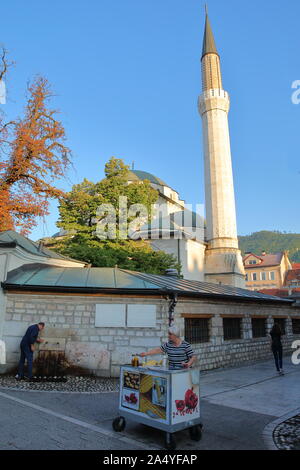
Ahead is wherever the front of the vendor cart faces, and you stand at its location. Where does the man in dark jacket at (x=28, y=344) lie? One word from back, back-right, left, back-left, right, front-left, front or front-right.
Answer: right

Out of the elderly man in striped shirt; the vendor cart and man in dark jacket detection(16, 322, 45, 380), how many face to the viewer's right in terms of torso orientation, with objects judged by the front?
1

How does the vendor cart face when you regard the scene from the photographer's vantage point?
facing the viewer and to the left of the viewer

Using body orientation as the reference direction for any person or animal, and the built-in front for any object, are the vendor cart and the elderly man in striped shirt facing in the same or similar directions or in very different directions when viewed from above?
same or similar directions

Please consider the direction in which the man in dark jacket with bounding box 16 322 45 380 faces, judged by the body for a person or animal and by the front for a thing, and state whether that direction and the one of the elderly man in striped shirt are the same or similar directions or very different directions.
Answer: very different directions

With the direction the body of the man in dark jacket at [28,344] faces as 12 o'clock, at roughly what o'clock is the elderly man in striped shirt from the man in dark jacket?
The elderly man in striped shirt is roughly at 2 o'clock from the man in dark jacket.

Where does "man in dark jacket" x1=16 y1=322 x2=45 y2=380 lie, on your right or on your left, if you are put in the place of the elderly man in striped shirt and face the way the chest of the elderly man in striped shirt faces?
on your right

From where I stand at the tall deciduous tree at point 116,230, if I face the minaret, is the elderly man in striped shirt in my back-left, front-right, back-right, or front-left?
back-right

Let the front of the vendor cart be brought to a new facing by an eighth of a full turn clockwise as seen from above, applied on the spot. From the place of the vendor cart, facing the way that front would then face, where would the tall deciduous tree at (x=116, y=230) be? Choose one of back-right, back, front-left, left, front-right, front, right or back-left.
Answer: right

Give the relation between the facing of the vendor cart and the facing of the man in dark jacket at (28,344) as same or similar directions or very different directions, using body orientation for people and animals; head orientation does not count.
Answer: very different directions

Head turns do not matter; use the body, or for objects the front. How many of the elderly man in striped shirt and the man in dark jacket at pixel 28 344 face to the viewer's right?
1

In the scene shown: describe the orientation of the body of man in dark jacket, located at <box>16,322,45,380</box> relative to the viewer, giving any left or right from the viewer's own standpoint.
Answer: facing to the right of the viewer

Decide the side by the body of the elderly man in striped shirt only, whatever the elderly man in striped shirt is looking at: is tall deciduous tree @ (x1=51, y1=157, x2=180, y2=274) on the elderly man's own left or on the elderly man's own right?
on the elderly man's own right

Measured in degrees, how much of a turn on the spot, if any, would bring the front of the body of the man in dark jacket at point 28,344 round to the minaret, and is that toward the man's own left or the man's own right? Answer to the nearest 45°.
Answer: approximately 45° to the man's own left
